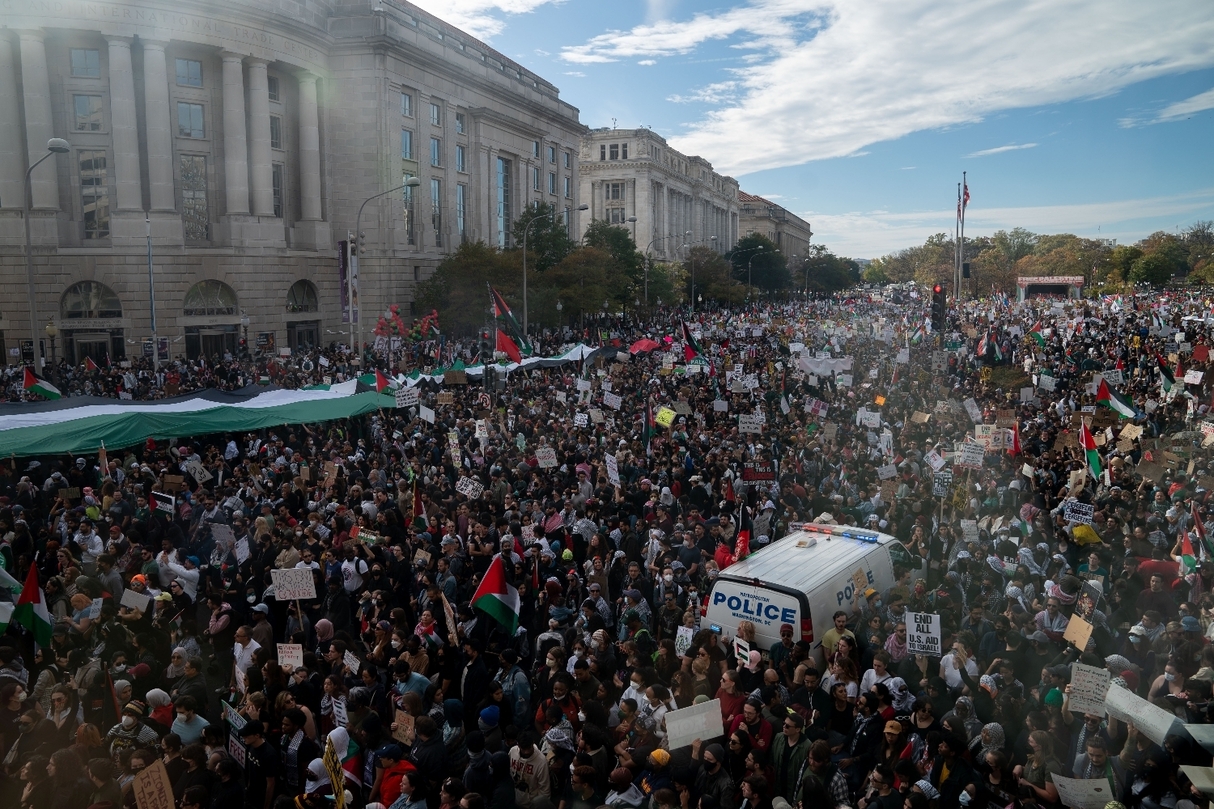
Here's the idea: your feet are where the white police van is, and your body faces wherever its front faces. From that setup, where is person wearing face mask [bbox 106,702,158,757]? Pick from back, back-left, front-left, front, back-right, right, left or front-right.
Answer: back

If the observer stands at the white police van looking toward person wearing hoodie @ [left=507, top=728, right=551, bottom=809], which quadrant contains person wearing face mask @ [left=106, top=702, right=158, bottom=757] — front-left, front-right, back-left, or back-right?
front-right

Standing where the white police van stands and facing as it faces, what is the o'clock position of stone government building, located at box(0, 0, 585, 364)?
The stone government building is roughly at 9 o'clock from the white police van.

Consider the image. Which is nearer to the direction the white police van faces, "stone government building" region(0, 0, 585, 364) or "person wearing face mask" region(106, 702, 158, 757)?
the stone government building

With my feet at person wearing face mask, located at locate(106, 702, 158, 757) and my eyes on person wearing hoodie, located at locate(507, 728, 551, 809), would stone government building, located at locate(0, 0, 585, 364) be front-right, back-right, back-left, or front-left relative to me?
back-left

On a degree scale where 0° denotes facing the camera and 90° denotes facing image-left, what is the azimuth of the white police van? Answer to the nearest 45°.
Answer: approximately 225°

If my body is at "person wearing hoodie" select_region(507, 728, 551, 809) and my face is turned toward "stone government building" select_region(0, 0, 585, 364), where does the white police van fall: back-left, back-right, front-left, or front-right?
front-right

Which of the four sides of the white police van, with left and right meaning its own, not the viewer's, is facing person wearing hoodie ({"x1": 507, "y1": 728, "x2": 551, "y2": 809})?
back

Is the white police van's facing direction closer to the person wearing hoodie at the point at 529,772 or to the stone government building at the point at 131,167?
the stone government building

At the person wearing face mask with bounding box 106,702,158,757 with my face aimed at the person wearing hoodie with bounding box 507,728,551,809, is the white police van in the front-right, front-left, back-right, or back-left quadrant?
front-left
